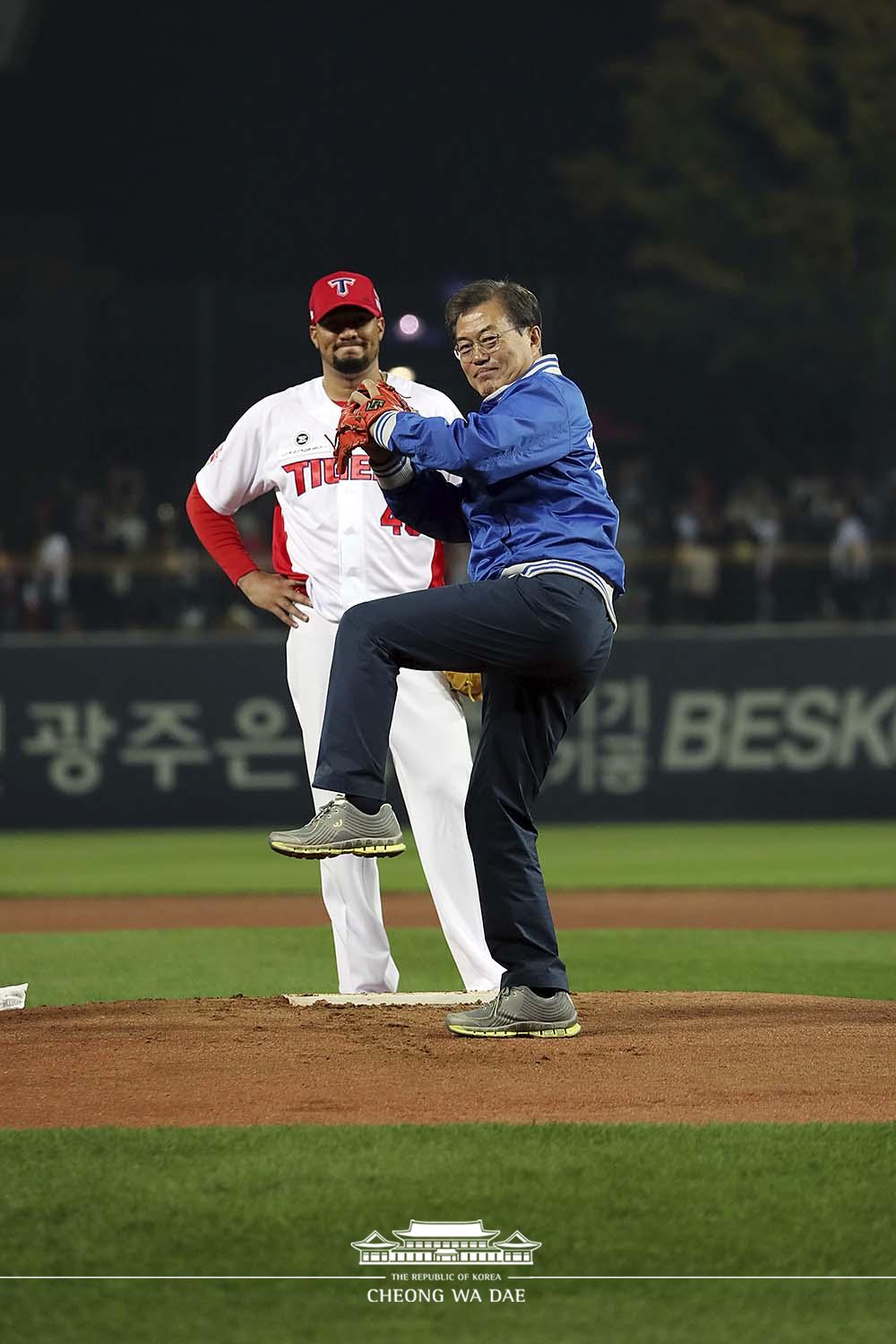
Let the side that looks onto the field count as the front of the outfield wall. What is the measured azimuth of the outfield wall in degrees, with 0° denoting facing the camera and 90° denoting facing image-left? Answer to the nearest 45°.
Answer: approximately 0°

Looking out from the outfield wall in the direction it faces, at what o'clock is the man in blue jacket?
The man in blue jacket is roughly at 12 o'clock from the outfield wall.

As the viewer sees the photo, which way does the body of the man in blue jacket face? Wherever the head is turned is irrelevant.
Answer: to the viewer's left

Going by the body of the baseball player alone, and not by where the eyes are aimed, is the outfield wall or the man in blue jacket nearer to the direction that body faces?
the man in blue jacket

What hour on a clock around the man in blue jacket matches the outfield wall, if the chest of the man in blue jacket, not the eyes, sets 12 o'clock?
The outfield wall is roughly at 3 o'clock from the man in blue jacket.
